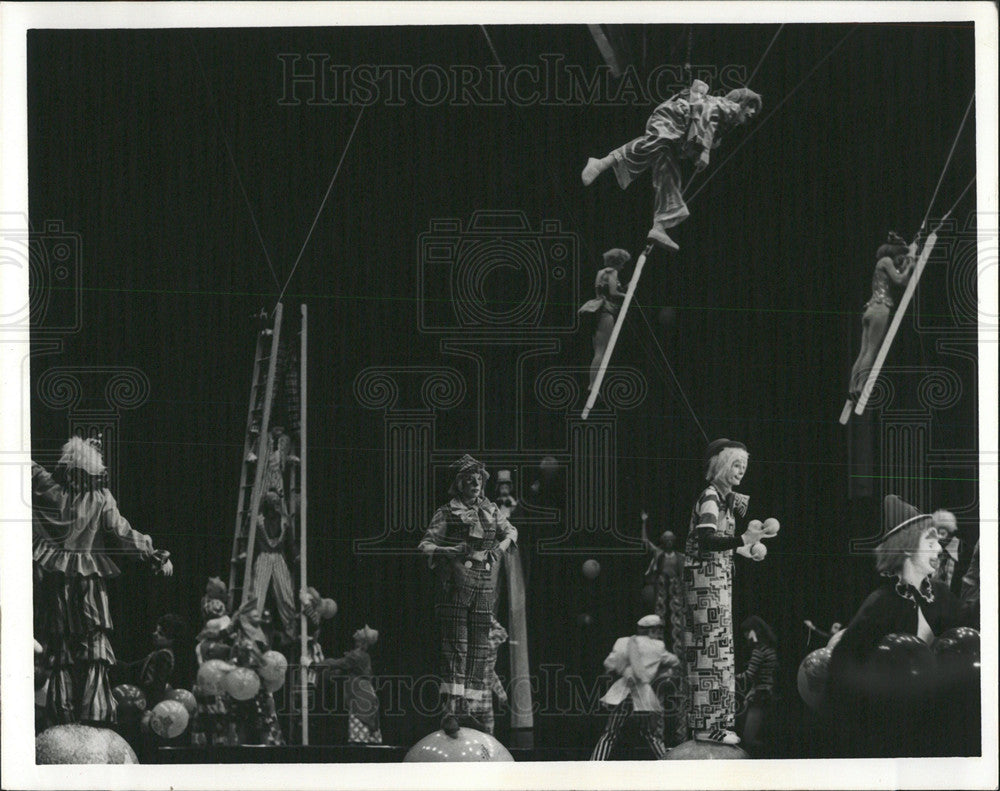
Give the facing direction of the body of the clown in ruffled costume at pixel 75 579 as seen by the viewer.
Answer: away from the camera

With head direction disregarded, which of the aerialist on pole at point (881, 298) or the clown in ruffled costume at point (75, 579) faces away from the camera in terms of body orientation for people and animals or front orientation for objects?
the clown in ruffled costume

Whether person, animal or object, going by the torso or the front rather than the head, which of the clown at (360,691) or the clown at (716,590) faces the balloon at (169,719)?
the clown at (360,691)

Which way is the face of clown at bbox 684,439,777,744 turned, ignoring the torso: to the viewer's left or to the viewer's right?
to the viewer's right

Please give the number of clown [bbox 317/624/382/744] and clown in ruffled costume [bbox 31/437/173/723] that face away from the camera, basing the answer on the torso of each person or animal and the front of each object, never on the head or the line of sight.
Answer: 1

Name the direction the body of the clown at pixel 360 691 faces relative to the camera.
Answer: to the viewer's left

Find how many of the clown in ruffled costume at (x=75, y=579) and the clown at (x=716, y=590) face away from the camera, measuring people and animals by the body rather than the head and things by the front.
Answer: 1
